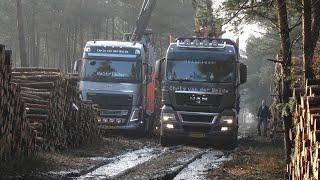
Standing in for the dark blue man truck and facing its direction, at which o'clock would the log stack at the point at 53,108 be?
The log stack is roughly at 2 o'clock from the dark blue man truck.

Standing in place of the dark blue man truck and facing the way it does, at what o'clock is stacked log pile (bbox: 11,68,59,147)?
The stacked log pile is roughly at 2 o'clock from the dark blue man truck.

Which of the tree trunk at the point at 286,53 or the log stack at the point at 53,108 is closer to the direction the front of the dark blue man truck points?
the tree trunk

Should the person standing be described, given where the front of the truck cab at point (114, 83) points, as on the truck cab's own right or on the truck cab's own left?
on the truck cab's own left

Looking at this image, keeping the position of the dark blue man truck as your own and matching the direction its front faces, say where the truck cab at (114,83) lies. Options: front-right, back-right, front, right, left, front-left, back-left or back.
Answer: back-right

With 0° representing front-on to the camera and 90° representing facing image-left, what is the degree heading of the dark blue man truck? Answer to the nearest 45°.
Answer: approximately 0°

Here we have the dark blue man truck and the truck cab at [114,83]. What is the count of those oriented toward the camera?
2

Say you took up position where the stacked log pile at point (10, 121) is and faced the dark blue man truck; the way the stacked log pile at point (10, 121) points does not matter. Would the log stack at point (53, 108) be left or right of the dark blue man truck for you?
left

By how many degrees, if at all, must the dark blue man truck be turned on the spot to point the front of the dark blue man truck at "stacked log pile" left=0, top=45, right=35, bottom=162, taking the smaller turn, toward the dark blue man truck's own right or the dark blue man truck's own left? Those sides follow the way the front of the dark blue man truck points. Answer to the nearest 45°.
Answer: approximately 45° to the dark blue man truck's own right
